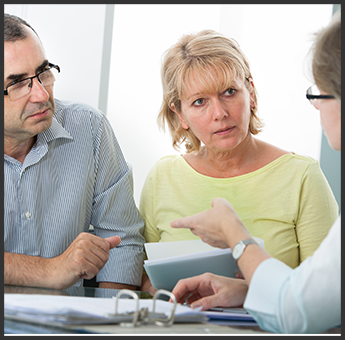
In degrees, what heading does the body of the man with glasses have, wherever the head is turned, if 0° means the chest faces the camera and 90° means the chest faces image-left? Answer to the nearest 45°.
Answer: approximately 0°

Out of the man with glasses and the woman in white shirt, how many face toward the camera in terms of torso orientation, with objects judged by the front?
1

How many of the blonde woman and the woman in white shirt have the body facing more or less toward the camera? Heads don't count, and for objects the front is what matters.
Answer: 1

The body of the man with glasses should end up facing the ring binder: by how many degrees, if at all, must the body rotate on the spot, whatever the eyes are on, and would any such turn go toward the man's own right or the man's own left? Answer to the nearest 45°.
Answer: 0° — they already face it

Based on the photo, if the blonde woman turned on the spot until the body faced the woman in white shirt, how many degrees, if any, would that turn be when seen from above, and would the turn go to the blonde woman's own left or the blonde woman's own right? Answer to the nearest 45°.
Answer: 0° — they already face them

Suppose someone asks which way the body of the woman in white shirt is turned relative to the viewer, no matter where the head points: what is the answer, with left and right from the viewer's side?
facing away from the viewer and to the left of the viewer

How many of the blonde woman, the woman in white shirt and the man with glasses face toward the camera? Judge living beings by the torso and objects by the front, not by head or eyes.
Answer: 2

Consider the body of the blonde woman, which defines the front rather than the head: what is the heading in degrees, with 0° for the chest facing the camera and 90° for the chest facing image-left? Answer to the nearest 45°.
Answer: approximately 0°

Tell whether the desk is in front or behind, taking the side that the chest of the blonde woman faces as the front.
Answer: in front

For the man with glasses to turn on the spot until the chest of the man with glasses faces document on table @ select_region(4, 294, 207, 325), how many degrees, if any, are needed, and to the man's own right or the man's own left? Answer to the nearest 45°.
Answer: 0° — they already face it
